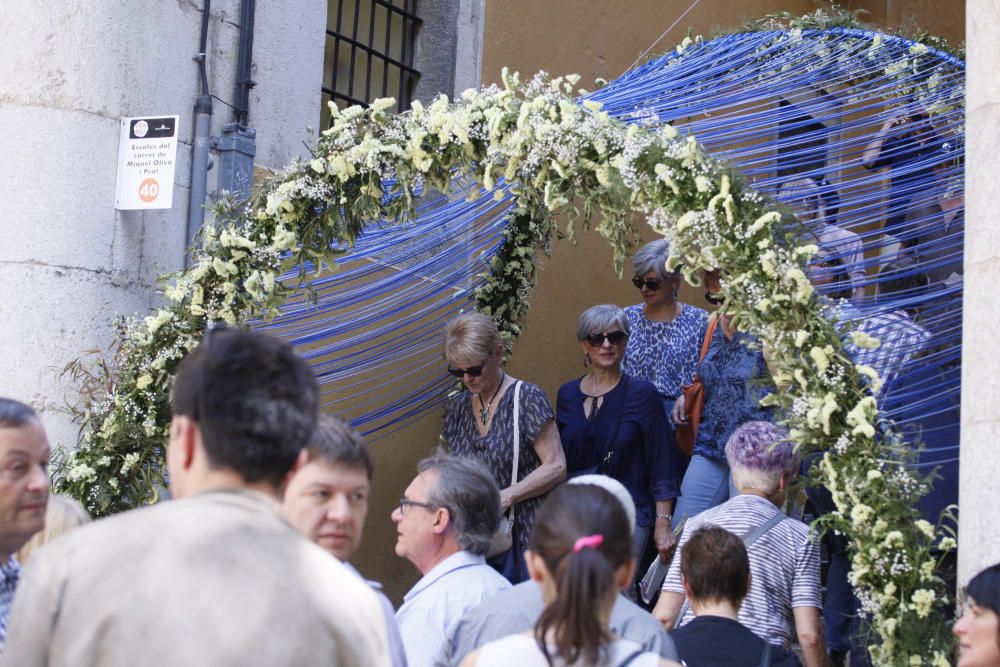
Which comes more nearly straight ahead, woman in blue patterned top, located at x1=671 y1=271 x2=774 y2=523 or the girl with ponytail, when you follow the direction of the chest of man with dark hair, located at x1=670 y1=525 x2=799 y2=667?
the woman in blue patterned top

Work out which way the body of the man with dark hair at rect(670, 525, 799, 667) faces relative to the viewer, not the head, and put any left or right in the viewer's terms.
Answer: facing away from the viewer

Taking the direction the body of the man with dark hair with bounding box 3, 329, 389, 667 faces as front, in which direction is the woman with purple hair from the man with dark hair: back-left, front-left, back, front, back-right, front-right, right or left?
right

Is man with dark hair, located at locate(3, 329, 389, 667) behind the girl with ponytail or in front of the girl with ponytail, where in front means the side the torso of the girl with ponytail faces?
behind

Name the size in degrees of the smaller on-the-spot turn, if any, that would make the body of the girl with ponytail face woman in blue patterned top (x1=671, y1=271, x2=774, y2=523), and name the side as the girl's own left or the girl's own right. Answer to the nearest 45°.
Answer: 0° — they already face them

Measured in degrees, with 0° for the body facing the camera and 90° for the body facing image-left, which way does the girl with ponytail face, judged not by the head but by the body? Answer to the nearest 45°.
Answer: approximately 180°

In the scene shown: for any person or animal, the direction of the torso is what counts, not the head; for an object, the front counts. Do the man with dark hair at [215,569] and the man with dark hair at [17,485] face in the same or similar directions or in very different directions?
very different directions

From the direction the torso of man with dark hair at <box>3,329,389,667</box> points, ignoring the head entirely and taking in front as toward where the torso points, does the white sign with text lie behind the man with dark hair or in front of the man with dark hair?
in front

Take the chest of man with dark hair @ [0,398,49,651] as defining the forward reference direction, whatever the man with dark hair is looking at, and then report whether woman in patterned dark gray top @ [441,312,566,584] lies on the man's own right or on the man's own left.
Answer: on the man's own left

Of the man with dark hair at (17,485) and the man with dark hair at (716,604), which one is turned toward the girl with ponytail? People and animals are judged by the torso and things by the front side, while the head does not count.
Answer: the man with dark hair at (17,485)

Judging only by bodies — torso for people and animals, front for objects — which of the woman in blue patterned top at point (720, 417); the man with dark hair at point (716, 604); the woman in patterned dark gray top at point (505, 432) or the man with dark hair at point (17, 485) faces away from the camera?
the man with dark hair at point (716, 604)

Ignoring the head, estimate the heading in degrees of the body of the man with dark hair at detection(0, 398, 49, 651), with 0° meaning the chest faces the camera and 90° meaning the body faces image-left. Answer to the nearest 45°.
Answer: approximately 315°

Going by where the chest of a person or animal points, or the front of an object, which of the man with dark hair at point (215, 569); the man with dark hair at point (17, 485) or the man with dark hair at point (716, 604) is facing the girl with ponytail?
the man with dark hair at point (17, 485)

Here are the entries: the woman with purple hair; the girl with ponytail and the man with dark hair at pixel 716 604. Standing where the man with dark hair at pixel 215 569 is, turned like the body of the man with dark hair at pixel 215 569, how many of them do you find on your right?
3

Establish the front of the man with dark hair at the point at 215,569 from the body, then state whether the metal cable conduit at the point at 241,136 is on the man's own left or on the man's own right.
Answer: on the man's own right

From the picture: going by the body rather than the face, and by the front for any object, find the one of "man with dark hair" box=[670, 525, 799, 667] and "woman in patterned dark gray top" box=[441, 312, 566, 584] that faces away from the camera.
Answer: the man with dark hair
